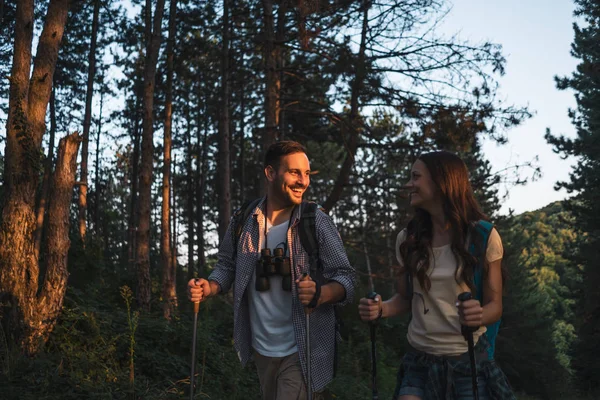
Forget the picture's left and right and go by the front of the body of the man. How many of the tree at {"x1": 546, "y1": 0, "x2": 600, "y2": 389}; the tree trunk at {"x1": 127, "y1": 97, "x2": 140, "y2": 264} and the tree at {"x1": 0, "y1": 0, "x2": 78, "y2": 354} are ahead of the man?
0

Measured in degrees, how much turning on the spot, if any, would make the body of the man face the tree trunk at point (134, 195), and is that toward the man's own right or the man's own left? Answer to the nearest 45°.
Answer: approximately 180°

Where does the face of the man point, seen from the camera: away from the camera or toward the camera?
toward the camera

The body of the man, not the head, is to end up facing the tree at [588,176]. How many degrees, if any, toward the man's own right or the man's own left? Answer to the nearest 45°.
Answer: approximately 135° to the man's own left

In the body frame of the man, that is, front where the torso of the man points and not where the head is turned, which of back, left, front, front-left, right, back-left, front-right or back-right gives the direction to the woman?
front-left

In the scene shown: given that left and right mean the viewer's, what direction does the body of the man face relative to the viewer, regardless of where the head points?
facing the viewer

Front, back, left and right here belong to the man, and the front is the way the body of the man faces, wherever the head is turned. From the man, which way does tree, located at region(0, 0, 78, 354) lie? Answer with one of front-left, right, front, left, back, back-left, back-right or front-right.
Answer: back-right

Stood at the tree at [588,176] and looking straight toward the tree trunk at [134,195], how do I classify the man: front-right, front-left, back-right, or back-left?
front-left

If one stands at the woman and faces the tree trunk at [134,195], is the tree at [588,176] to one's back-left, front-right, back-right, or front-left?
front-right
